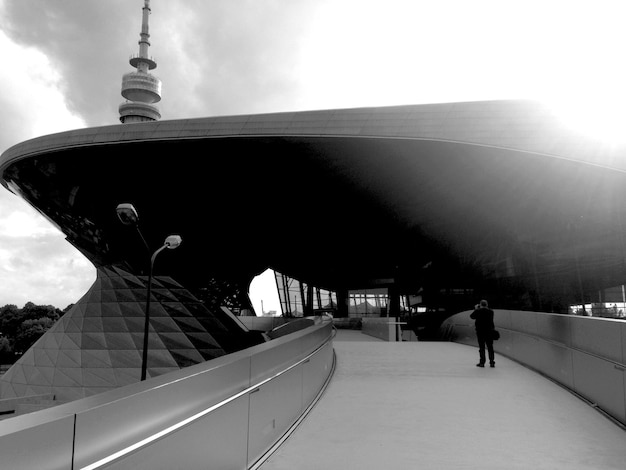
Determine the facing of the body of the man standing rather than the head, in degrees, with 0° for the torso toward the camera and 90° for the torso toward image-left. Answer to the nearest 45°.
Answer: approximately 135°

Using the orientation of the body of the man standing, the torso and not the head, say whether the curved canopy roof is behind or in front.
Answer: in front

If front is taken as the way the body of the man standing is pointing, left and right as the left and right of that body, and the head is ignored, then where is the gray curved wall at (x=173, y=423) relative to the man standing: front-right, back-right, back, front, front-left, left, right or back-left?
back-left

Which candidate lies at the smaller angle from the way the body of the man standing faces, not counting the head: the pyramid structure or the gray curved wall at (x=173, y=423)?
the pyramid structure
